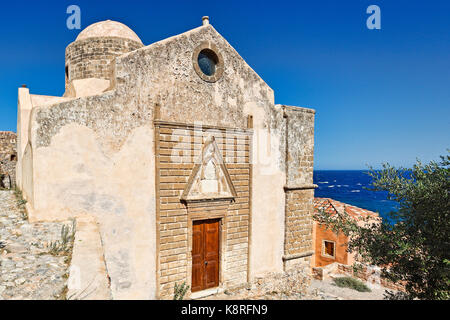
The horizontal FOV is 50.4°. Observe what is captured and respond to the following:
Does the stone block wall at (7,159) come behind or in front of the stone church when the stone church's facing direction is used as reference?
behind

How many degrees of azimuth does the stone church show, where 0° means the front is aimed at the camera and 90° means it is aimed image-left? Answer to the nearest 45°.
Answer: approximately 315°

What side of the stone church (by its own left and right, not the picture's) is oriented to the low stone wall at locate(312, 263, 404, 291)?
left
